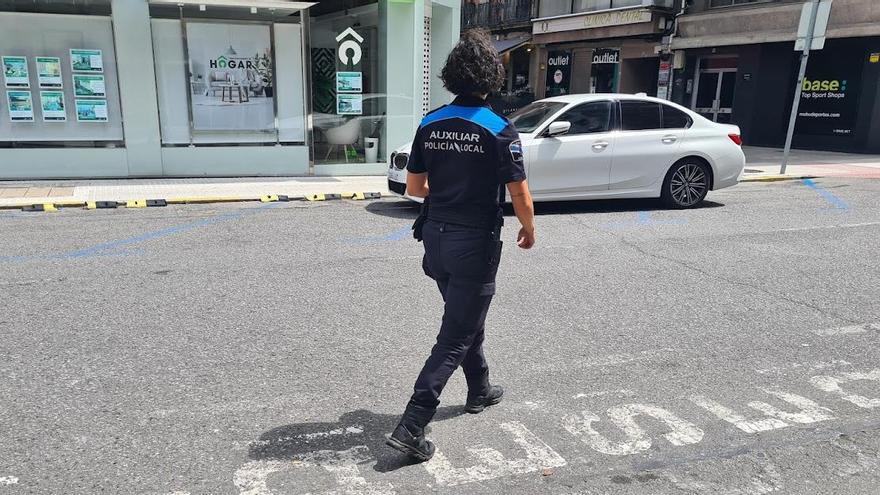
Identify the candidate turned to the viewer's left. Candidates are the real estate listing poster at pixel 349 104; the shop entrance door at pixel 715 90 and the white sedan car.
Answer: the white sedan car

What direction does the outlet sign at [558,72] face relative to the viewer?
toward the camera

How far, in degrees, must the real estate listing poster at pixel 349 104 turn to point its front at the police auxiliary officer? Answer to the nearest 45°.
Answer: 0° — it already faces them

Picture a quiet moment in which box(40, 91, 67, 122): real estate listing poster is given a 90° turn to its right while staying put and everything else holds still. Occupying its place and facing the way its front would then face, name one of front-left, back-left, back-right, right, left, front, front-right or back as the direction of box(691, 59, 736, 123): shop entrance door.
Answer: back

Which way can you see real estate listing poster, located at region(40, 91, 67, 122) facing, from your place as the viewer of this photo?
facing the viewer

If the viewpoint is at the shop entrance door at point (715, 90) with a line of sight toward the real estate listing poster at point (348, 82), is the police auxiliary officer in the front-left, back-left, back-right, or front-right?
front-left

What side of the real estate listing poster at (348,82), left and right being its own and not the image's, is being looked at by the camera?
front

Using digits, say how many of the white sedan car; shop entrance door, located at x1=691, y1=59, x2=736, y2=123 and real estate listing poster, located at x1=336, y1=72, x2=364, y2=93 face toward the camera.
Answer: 2

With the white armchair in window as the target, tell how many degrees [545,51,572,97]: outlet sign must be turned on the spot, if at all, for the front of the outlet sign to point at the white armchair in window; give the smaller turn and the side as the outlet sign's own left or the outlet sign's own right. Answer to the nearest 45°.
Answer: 0° — it already faces it

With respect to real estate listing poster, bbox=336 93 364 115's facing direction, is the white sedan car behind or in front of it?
in front

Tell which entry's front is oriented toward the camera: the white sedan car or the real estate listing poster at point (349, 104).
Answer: the real estate listing poster

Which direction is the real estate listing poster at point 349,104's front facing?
toward the camera

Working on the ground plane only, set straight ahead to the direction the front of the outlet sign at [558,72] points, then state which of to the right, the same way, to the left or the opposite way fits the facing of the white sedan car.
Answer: to the right

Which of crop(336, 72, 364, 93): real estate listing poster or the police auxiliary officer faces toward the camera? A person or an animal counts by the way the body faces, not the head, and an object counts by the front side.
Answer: the real estate listing poster

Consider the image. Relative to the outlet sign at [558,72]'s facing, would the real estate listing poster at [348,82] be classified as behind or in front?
in front

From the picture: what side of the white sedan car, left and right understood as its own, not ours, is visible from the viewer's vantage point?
left

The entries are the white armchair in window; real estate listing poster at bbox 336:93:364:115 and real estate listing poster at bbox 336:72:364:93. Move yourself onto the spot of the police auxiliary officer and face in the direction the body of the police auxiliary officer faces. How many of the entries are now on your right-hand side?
0
